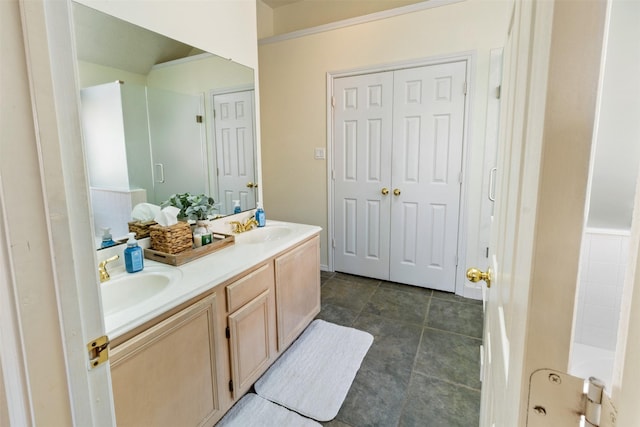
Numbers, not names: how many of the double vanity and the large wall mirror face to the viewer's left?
0

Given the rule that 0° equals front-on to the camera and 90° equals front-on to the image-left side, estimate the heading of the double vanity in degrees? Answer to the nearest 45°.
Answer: approximately 315°
